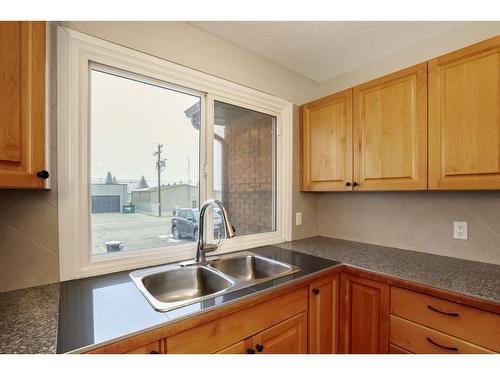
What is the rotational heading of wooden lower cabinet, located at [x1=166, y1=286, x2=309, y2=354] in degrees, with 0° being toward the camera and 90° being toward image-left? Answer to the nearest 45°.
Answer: approximately 315°

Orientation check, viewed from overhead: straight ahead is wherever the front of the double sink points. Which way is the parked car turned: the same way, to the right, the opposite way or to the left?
to the right

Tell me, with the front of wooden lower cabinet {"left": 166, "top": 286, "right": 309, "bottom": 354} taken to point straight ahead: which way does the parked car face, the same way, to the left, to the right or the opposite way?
to the right

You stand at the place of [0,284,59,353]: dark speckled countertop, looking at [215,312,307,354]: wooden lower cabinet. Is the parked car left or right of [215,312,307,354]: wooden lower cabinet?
left

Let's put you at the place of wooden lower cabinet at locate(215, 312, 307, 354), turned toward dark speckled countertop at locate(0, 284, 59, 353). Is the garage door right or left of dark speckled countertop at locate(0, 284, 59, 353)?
right

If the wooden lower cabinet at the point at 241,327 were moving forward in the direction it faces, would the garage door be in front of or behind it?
behind

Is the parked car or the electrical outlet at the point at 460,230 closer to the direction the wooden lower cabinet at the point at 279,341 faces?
the electrical outlet

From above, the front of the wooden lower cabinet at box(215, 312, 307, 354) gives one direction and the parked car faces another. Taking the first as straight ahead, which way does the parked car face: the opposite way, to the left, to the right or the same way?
to the right
